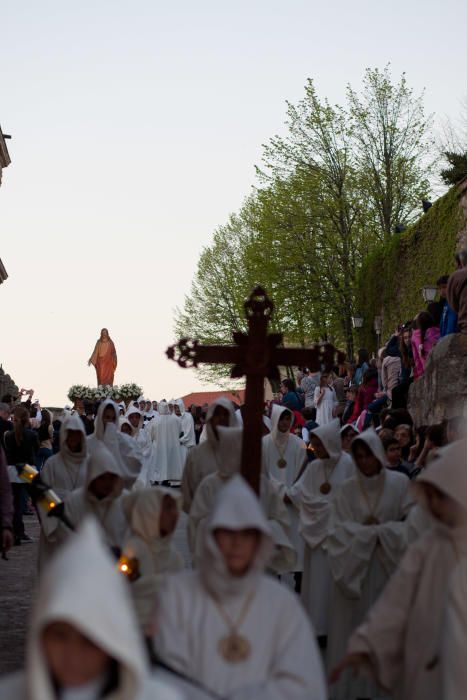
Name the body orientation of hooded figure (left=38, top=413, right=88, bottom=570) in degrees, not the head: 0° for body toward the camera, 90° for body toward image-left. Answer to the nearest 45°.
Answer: approximately 315°

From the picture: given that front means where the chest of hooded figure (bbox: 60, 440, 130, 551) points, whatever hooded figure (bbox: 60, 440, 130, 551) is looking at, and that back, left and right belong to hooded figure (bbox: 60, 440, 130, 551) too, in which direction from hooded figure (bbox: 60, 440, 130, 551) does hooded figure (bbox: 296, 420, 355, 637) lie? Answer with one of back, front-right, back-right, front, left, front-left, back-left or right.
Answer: back-left

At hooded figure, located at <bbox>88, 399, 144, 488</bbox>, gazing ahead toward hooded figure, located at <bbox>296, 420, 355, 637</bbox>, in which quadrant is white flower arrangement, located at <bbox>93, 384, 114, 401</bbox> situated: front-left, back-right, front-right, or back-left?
back-left

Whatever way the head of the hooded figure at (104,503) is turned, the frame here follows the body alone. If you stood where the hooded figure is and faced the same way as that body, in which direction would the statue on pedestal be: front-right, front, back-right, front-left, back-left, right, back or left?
back

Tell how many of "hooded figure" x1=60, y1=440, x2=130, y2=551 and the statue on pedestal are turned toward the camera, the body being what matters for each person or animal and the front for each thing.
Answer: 2

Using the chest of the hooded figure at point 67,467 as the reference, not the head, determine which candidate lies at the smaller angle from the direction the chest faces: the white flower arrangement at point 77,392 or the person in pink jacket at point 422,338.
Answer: the person in pink jacket

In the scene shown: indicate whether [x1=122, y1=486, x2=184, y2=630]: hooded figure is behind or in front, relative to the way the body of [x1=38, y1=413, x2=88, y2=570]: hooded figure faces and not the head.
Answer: in front

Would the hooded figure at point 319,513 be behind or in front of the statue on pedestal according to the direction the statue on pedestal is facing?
in front

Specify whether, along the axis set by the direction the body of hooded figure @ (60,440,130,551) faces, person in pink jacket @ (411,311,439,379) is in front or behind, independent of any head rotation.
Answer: behind

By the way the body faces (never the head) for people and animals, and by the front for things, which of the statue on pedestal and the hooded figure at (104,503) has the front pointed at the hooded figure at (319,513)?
the statue on pedestal

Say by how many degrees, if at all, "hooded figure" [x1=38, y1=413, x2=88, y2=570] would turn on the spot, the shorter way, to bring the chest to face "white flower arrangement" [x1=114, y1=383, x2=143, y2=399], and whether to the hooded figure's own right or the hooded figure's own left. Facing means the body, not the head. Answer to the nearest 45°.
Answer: approximately 135° to the hooded figure's own left
